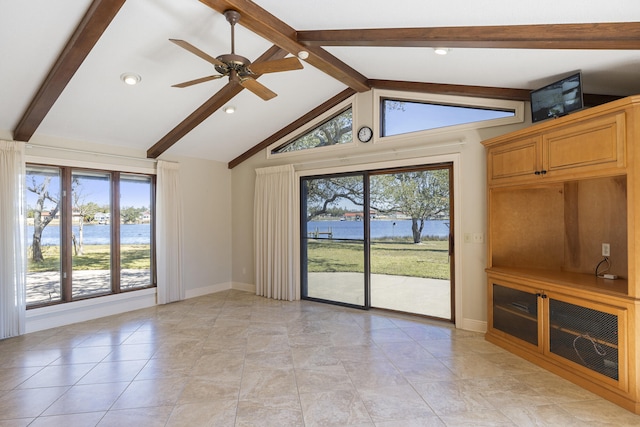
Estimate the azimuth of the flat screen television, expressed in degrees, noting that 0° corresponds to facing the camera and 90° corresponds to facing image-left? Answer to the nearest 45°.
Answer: approximately 45°

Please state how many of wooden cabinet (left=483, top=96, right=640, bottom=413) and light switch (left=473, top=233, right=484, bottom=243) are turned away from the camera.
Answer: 0

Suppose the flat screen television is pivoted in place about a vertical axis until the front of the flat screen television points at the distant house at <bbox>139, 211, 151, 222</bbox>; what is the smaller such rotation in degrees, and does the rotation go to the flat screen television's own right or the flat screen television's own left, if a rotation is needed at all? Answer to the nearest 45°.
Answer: approximately 45° to the flat screen television's own right

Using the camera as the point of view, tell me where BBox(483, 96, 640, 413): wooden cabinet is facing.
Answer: facing the viewer and to the left of the viewer

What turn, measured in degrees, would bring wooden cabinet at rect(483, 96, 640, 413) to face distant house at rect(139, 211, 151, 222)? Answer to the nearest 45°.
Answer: approximately 45° to its right

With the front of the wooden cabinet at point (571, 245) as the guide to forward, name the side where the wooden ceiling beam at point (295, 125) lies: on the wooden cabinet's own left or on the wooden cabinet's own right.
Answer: on the wooden cabinet's own right

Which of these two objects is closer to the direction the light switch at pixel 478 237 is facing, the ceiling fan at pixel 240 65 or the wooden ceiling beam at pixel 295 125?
the ceiling fan

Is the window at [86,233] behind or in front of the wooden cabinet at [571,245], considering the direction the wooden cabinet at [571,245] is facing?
in front

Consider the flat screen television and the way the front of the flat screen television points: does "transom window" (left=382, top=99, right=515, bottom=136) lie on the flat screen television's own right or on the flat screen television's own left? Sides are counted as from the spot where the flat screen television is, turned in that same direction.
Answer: on the flat screen television's own right

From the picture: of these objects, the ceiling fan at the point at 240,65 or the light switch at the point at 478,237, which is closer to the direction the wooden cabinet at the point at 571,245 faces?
the ceiling fan

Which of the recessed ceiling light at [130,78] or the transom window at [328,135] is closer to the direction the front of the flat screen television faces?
the recessed ceiling light

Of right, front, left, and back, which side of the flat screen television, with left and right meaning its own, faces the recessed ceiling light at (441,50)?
front

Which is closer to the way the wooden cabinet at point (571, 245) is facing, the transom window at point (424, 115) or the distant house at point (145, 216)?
the distant house

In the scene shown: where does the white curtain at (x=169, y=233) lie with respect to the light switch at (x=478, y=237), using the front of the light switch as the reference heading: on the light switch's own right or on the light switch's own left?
on the light switch's own right
